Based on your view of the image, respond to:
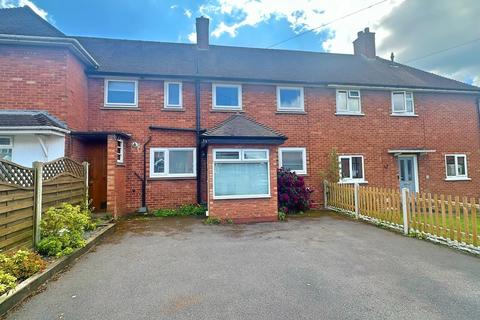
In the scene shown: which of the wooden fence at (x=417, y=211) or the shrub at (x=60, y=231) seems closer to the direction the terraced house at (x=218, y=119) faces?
the shrub

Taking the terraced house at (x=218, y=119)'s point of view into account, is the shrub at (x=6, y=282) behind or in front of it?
in front

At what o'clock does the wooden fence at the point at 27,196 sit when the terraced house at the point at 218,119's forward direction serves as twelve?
The wooden fence is roughly at 1 o'clock from the terraced house.

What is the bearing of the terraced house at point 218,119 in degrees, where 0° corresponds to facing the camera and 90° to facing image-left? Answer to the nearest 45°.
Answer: approximately 0°

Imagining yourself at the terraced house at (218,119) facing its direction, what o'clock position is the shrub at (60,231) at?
The shrub is roughly at 1 o'clock from the terraced house.
